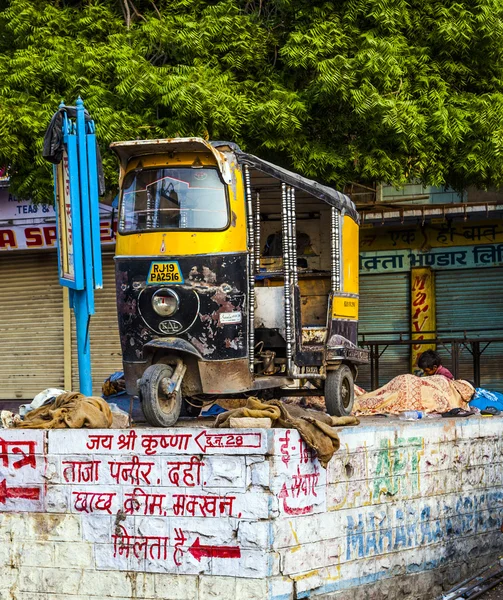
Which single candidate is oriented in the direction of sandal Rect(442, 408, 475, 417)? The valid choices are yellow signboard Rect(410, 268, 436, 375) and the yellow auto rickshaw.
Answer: the yellow signboard

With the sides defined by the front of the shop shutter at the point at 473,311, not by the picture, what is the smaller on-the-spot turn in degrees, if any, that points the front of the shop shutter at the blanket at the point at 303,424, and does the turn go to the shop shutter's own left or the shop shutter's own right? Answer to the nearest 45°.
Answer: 0° — it already faces it

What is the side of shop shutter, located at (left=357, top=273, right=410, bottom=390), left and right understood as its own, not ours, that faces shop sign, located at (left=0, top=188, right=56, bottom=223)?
right

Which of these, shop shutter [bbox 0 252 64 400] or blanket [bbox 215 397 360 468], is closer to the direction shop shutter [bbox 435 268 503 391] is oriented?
the blanket

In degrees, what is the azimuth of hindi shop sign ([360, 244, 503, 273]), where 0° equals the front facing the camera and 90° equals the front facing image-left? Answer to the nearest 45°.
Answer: approximately 0°

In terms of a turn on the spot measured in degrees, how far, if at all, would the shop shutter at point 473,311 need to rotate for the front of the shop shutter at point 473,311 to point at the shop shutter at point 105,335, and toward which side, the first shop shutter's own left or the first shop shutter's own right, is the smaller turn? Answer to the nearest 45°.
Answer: approximately 90° to the first shop shutter's own right

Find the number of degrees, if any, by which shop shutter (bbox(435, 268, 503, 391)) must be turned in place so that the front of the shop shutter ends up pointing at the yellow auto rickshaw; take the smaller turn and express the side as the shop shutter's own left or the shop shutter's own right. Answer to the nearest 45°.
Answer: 0° — it already faces it

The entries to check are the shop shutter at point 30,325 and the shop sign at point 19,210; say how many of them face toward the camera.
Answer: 2
